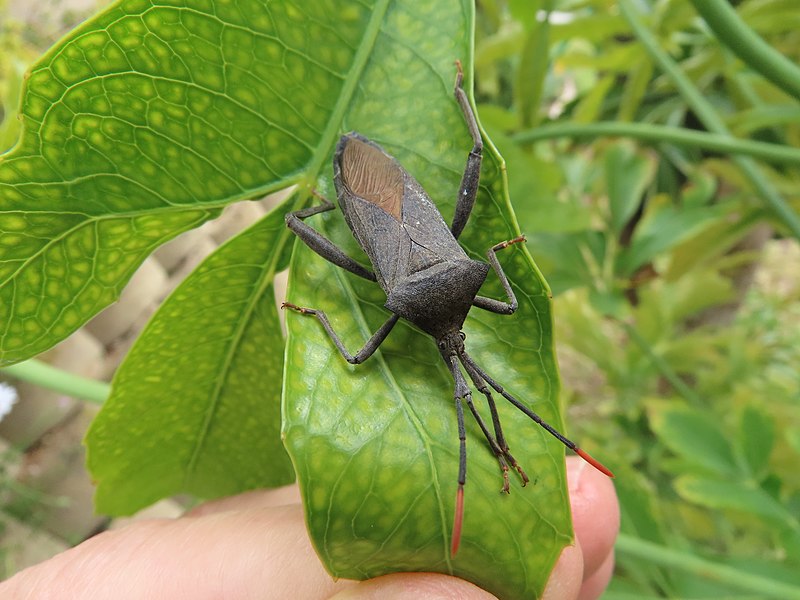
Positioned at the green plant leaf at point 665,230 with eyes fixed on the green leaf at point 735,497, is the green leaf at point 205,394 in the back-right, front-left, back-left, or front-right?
front-right

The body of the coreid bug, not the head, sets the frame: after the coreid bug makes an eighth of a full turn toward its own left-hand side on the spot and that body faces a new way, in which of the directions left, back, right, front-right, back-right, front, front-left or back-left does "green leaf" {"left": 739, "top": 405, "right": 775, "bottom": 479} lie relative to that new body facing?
front-left

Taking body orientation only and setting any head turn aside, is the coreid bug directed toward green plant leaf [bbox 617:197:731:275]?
no

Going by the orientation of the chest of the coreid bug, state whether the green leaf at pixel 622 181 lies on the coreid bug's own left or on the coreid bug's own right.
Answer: on the coreid bug's own left

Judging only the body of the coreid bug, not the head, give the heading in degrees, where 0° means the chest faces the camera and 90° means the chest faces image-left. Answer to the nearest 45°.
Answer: approximately 315°

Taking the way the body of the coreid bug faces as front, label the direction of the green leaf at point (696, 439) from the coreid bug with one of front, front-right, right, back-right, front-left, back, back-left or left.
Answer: left
